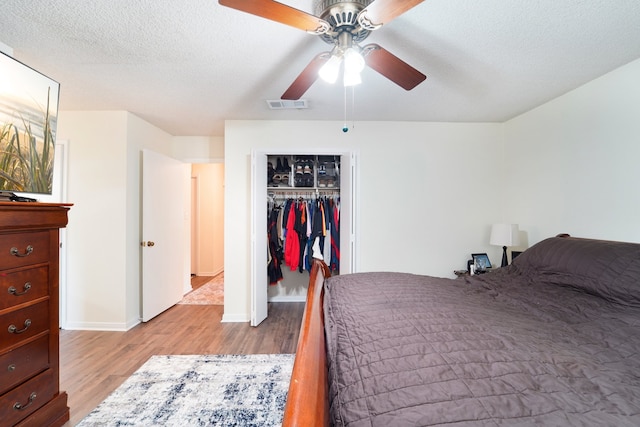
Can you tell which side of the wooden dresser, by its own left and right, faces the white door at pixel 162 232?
left

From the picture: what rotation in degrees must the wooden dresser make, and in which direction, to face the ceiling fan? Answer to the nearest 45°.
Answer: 0° — it already faces it

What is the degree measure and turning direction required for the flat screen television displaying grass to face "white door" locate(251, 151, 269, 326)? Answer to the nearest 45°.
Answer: approximately 45° to its left

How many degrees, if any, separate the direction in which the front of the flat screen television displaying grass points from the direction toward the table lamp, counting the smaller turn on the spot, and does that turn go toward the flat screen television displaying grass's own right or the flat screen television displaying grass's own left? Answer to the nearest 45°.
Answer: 0° — it already faces it

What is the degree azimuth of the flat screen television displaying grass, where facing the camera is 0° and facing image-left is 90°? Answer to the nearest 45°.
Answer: approximately 315°

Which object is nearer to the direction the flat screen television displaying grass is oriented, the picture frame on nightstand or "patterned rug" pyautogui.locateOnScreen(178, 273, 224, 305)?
the picture frame on nightstand

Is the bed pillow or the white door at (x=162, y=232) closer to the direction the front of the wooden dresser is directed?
the bed pillow

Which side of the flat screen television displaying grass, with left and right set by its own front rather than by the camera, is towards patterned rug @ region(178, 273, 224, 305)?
left

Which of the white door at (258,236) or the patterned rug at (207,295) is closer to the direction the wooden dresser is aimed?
the white door
